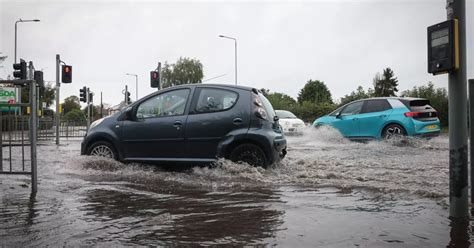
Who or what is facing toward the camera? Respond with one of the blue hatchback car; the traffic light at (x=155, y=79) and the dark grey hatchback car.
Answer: the traffic light

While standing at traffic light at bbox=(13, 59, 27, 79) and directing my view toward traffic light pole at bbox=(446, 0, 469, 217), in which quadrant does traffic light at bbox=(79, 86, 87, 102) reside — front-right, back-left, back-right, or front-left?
back-left

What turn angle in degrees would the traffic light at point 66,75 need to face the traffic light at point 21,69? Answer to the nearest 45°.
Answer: approximately 45° to its right

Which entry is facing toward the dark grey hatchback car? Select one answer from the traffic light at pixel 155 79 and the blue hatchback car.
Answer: the traffic light

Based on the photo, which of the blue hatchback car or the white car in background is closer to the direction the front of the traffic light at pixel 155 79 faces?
the blue hatchback car

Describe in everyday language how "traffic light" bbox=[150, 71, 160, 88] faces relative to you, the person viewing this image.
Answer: facing the viewer

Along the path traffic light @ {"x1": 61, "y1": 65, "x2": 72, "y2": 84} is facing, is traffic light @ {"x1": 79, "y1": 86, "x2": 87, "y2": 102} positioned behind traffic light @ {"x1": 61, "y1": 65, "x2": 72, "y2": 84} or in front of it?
behind

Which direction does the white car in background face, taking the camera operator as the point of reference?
facing the viewer and to the right of the viewer

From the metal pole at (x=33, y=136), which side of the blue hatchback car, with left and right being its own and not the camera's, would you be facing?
left

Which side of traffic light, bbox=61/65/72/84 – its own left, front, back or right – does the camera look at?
front

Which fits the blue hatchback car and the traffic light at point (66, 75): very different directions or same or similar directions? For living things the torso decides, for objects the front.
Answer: very different directions

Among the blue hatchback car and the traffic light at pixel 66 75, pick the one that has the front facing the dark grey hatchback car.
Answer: the traffic light

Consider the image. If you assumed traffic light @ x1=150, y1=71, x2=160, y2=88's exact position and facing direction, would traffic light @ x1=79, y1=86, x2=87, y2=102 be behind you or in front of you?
behind

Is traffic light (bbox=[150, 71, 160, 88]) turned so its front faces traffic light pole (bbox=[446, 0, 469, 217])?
yes

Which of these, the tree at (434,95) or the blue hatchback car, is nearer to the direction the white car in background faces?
the blue hatchback car
